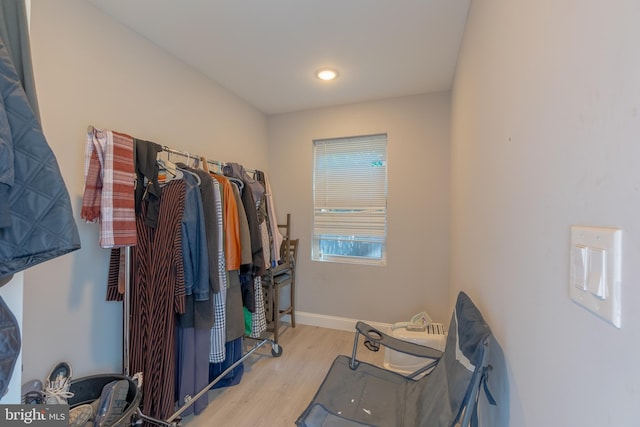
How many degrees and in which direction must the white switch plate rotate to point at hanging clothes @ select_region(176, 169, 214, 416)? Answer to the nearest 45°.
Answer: approximately 45° to its right

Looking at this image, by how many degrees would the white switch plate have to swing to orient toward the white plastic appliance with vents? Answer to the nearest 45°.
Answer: approximately 90° to its right

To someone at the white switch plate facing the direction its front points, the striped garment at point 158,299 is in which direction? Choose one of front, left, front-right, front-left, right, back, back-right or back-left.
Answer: front-right

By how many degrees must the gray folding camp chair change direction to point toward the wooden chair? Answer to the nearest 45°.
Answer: approximately 45° to its right

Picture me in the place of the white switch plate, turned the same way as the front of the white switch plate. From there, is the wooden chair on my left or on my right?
on my right

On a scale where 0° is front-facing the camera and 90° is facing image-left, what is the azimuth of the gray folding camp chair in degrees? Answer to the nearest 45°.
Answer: approximately 90°

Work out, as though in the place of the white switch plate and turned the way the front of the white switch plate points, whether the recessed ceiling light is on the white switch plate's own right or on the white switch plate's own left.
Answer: on the white switch plate's own right

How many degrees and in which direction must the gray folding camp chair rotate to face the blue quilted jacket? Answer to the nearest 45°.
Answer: approximately 45° to its left

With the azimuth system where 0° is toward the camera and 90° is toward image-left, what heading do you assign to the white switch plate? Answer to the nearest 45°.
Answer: approximately 45°

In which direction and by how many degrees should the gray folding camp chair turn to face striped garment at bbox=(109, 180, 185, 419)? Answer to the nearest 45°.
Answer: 0° — it already faces it

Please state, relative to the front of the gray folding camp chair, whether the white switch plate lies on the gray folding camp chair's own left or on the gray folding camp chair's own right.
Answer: on the gray folding camp chair's own left
